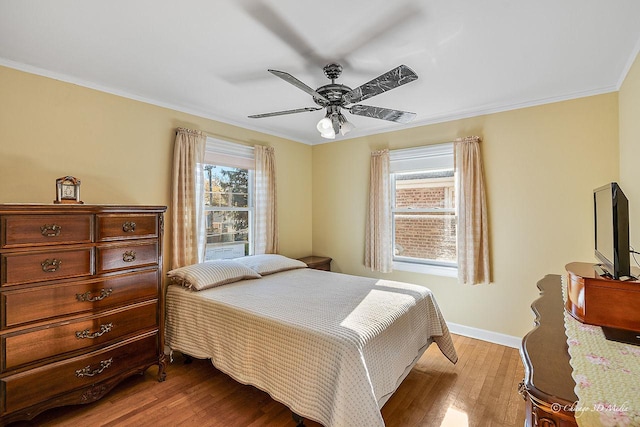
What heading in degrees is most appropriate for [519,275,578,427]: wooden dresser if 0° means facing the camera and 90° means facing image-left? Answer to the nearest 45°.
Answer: approximately 90°

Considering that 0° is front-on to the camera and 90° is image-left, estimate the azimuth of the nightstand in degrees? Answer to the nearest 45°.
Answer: approximately 315°

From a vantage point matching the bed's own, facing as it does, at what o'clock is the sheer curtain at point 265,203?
The sheer curtain is roughly at 7 o'clock from the bed.

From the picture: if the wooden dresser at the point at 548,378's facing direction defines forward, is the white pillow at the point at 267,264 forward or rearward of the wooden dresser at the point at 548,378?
forward

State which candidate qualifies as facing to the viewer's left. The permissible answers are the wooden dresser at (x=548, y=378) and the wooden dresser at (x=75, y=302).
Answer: the wooden dresser at (x=548, y=378)

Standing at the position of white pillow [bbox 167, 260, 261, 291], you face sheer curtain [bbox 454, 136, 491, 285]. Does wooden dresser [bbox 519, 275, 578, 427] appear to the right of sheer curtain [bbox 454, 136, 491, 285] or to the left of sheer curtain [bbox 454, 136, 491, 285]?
right

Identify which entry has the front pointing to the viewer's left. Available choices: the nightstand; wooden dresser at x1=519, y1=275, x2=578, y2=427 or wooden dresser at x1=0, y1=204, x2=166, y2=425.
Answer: wooden dresser at x1=519, y1=275, x2=578, y2=427

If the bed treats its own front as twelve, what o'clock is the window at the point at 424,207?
The window is roughly at 9 o'clock from the bed.

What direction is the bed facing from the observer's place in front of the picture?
facing the viewer and to the right of the viewer

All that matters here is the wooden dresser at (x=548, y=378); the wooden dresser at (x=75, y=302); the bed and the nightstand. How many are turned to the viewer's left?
1

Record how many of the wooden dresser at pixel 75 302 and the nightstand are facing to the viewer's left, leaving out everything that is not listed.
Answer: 0

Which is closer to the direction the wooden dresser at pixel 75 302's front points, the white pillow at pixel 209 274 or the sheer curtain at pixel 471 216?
the sheer curtain
